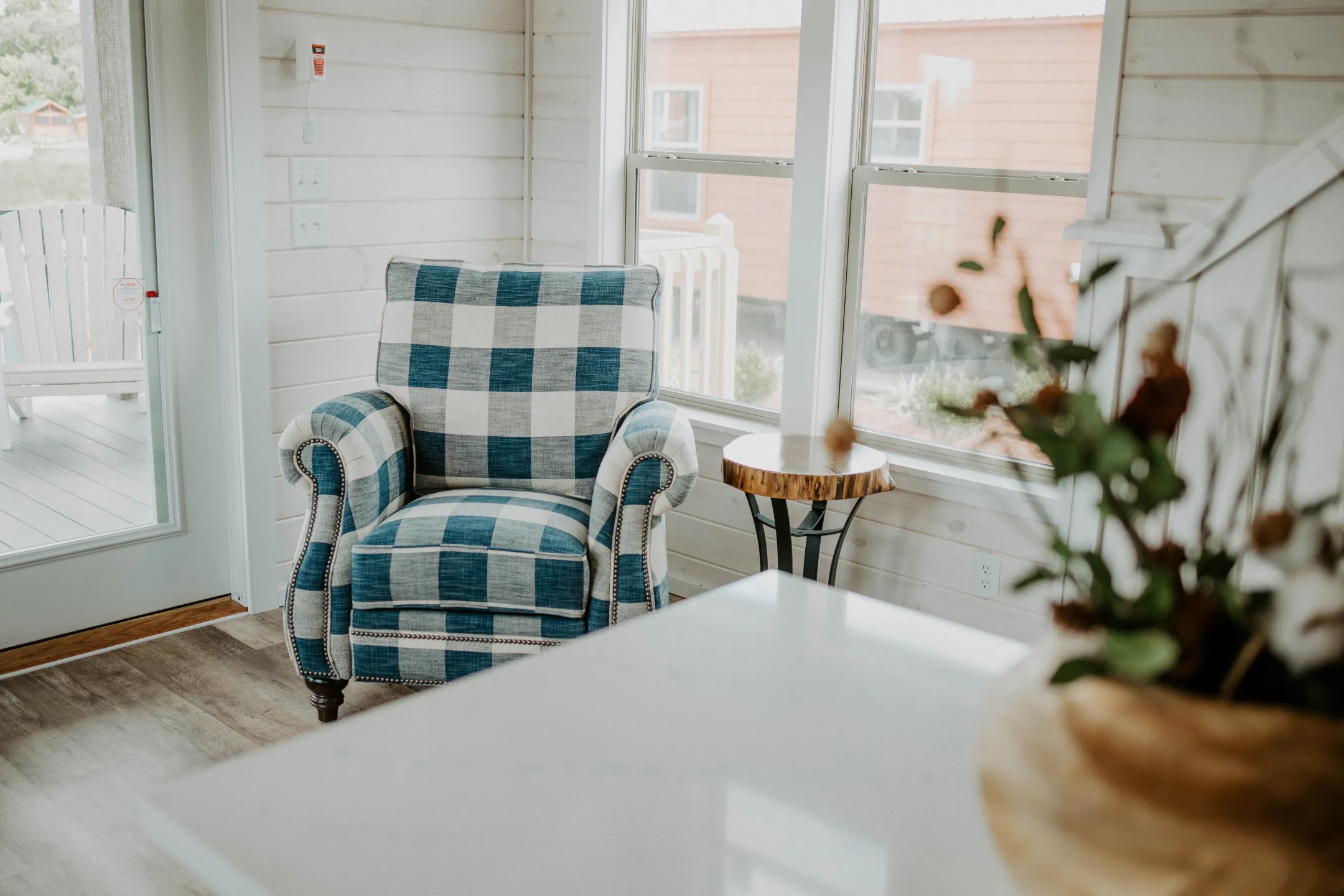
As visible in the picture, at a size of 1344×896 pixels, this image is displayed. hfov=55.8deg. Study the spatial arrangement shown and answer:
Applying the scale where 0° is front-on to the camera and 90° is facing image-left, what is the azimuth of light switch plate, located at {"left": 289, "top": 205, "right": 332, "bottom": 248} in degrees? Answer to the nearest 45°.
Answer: approximately 315°

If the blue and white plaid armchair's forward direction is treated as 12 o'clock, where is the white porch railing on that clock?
The white porch railing is roughly at 7 o'clock from the blue and white plaid armchair.

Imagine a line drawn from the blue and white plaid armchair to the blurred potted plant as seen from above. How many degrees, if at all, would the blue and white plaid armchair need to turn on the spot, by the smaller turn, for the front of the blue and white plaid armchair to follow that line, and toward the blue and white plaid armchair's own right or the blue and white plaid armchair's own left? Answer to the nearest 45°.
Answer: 0° — it already faces it

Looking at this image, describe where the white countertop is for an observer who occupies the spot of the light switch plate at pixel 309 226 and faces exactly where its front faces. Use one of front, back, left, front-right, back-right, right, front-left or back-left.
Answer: front-right

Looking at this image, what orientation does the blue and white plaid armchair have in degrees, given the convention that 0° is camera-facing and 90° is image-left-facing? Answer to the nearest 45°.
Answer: approximately 0°

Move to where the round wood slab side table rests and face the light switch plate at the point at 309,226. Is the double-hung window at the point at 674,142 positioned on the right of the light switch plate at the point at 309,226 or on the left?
right

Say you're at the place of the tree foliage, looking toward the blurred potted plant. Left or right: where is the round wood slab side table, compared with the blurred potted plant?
left

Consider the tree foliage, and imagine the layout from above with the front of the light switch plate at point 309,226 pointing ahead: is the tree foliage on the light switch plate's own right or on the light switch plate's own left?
on the light switch plate's own right

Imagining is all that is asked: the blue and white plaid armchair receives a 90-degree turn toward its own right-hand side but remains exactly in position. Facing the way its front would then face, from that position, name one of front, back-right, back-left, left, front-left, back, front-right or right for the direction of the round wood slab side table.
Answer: back

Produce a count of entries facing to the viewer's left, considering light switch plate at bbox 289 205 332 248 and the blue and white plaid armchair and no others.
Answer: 0

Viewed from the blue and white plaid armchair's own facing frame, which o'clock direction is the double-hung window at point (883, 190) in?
The double-hung window is roughly at 8 o'clock from the blue and white plaid armchair.
